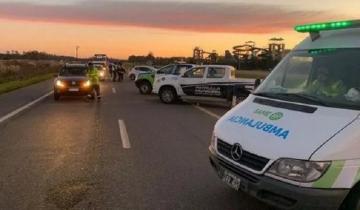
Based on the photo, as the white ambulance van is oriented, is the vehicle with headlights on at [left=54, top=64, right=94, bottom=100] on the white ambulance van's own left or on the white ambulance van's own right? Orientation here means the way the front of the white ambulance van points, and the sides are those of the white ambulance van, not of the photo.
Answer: on the white ambulance van's own right

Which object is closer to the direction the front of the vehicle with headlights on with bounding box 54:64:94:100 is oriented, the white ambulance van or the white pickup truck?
the white ambulance van

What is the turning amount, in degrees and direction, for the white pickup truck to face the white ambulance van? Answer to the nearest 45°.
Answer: approximately 90° to its left

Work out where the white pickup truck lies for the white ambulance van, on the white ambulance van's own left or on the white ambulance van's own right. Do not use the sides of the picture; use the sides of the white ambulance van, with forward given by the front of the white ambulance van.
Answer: on the white ambulance van's own right

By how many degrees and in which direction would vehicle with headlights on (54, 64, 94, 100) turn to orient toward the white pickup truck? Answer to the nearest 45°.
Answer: approximately 45° to its left

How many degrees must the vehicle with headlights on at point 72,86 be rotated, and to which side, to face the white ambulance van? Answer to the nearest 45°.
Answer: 0° — it already faces it

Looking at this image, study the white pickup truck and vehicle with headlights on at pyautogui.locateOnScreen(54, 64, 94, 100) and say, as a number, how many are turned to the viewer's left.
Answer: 1

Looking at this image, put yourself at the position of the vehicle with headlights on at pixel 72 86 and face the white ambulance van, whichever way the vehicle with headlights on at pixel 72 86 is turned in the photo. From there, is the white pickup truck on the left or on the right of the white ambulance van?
left

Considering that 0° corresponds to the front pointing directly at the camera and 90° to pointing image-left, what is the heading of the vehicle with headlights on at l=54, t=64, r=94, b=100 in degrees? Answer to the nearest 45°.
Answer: approximately 0°

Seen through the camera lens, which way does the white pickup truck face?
facing to the left of the viewer
